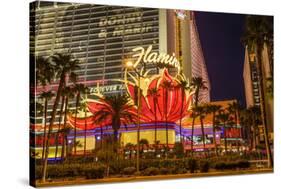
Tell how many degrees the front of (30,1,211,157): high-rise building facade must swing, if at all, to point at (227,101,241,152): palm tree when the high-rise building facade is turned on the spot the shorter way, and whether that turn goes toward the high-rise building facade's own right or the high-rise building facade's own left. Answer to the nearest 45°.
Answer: approximately 135° to the high-rise building facade's own left

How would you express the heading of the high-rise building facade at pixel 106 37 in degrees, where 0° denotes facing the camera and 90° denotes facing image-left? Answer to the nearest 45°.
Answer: approximately 0°
